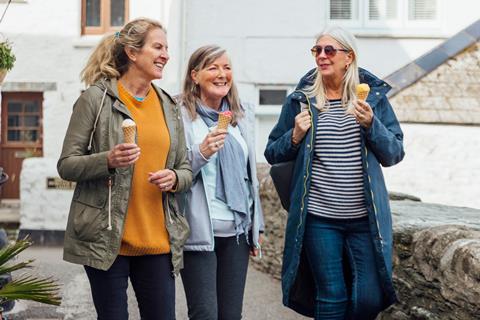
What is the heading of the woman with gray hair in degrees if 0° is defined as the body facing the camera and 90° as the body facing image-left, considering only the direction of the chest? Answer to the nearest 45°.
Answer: approximately 315°

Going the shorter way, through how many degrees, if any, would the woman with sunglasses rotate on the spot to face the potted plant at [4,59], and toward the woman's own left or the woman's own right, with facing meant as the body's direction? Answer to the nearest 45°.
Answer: approximately 90° to the woman's own right

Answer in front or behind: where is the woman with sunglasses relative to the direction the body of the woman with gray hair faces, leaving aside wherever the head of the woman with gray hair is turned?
in front

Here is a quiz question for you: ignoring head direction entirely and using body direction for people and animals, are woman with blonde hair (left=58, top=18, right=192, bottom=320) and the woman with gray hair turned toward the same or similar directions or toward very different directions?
same or similar directions

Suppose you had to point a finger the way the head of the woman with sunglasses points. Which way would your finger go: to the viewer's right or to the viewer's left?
to the viewer's left

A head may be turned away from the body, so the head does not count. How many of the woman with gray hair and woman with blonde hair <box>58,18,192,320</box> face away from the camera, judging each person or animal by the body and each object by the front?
0

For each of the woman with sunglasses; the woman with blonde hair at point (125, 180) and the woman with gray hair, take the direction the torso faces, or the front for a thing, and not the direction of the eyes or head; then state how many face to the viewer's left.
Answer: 0

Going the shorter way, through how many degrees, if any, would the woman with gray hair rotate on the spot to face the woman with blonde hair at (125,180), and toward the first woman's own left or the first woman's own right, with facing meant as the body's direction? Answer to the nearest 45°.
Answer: approximately 90° to the first woman's own right

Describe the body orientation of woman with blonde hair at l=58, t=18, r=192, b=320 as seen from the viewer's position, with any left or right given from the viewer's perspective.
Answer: facing the viewer and to the right of the viewer

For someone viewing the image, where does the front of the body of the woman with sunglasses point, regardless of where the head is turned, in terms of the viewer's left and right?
facing the viewer

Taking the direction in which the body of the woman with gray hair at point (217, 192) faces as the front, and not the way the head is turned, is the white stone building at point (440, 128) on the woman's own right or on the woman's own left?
on the woman's own left

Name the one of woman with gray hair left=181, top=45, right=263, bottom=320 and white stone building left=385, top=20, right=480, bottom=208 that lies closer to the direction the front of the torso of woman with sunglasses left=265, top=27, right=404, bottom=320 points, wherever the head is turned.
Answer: the woman with gray hair

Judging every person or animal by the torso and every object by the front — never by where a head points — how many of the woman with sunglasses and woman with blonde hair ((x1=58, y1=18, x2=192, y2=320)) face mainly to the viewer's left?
0

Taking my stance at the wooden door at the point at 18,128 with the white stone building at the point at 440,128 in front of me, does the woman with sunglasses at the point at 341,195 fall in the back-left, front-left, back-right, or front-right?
front-right

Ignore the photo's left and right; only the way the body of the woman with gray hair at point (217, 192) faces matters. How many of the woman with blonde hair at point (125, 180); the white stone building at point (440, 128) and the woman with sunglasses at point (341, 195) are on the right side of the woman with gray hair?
1
